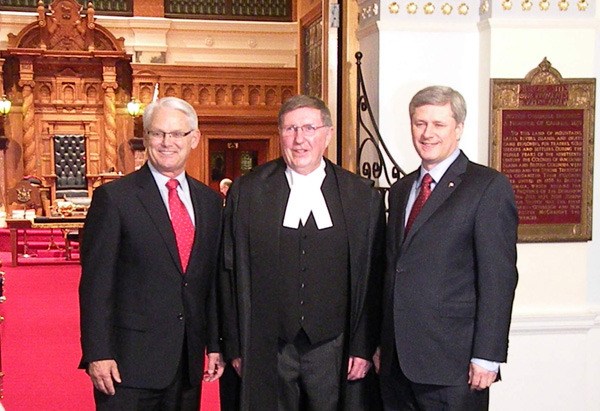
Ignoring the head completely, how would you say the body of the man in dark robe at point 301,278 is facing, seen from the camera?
toward the camera

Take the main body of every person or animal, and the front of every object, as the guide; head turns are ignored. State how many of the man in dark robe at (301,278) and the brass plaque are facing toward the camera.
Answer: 2

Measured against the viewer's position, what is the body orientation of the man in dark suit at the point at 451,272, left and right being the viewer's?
facing the viewer and to the left of the viewer

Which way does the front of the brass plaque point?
toward the camera

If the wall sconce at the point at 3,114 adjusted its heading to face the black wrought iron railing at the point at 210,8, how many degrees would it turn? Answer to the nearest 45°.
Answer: approximately 90° to its left

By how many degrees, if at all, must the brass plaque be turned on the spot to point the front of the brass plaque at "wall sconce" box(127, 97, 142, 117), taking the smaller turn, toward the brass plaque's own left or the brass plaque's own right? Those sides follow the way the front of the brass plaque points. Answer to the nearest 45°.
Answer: approximately 135° to the brass plaque's own right

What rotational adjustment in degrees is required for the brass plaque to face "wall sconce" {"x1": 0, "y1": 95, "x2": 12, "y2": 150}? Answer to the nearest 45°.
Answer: approximately 135° to its right

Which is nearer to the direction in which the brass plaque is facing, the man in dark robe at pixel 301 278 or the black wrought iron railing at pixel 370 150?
the man in dark robe

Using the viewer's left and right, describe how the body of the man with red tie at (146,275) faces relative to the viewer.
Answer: facing the viewer and to the right of the viewer

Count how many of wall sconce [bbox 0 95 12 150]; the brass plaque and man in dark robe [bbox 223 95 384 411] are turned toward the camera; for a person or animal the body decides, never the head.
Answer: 3

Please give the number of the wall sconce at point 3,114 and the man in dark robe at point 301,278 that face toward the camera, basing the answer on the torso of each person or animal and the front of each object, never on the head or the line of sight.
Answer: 2

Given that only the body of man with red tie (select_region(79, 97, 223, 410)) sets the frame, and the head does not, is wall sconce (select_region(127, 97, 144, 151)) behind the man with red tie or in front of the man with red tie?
behind
